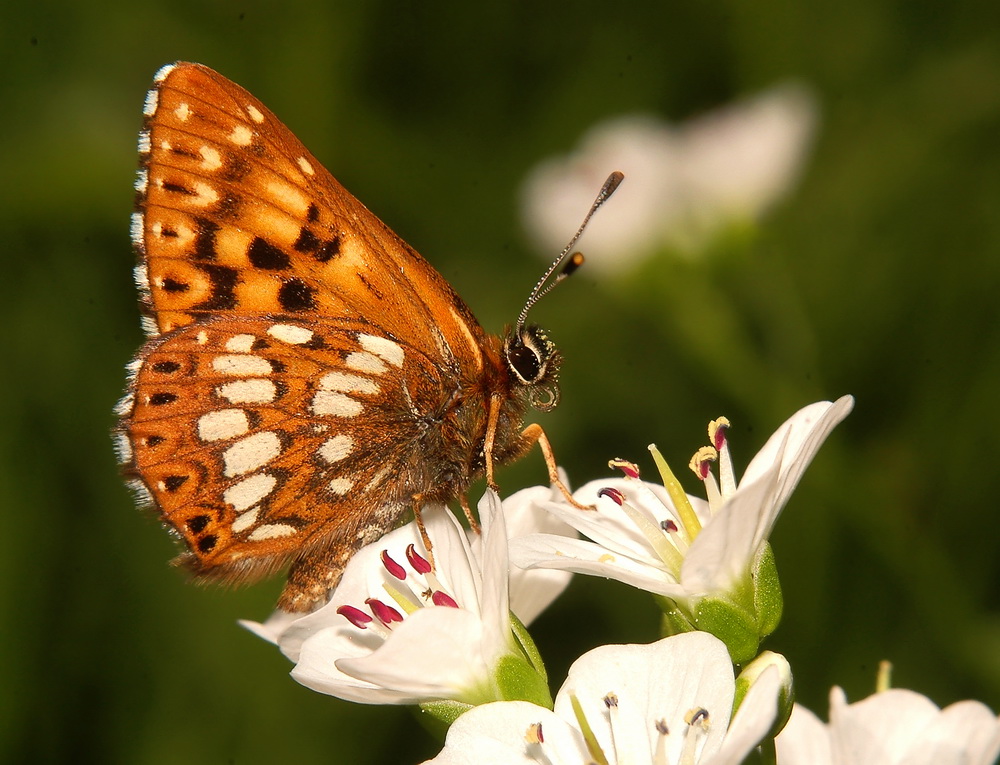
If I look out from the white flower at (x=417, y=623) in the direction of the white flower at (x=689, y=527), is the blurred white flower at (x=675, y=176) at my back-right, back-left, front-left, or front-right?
front-left

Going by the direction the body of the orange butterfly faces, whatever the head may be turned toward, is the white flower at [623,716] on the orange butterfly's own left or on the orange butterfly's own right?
on the orange butterfly's own right

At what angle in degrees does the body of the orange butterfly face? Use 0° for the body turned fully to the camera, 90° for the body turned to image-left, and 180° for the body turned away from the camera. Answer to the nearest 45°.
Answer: approximately 270°

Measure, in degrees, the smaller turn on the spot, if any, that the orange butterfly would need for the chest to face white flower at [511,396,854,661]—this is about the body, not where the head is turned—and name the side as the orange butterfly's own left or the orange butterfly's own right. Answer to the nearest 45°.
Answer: approximately 45° to the orange butterfly's own right

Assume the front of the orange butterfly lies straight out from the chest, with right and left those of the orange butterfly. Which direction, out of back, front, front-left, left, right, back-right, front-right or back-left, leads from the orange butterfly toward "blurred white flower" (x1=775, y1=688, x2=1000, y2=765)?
front-right
